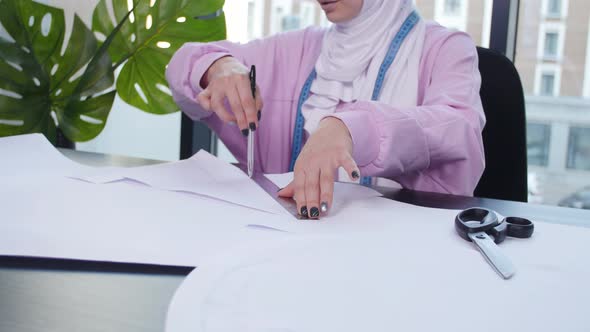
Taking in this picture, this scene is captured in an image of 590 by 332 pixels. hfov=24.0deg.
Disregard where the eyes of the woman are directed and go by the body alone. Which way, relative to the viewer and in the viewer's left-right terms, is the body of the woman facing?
facing the viewer and to the left of the viewer

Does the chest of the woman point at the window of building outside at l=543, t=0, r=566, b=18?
no

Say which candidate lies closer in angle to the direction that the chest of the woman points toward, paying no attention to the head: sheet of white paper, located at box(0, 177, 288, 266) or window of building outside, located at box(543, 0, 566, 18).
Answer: the sheet of white paper

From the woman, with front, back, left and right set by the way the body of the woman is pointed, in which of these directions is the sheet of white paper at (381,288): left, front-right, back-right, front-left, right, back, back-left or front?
front-left

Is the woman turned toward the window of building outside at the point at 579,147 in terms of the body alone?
no
